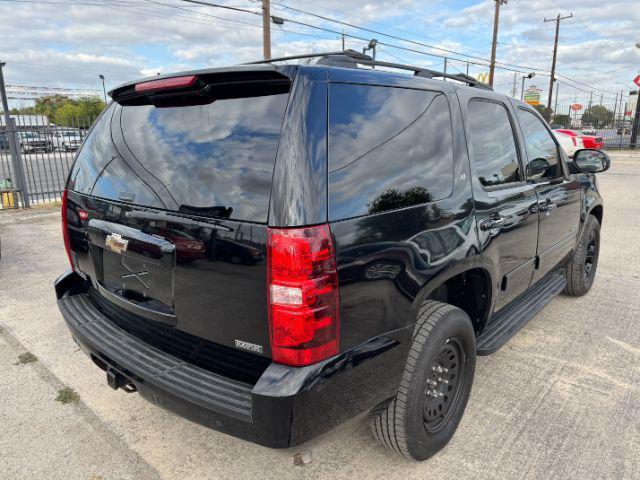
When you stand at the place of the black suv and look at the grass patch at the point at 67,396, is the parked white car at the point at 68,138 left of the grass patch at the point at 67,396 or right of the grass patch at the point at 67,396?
right

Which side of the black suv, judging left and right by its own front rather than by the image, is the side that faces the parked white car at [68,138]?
left

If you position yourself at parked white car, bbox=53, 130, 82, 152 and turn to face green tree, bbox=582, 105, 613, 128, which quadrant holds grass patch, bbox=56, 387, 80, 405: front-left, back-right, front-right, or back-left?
back-right

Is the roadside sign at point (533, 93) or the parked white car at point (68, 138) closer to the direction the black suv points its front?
the roadside sign

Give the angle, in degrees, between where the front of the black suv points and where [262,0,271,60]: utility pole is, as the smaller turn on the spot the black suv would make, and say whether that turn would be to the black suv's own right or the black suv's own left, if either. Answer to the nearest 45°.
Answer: approximately 45° to the black suv's own left

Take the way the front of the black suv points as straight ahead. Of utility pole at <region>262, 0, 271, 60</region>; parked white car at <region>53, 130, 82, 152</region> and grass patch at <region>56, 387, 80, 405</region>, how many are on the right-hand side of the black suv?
0

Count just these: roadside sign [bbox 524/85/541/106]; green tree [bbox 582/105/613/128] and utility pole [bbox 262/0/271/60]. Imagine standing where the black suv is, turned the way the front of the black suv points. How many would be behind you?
0

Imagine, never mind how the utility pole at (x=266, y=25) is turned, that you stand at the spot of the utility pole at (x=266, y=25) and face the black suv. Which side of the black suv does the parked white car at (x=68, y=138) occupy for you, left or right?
right

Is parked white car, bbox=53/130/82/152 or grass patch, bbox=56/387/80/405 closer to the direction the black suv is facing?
the parked white car

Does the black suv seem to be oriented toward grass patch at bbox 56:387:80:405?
no

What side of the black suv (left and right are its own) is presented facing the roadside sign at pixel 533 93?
front

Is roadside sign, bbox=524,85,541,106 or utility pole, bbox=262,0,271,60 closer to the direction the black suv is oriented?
the roadside sign

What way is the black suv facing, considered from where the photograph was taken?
facing away from the viewer and to the right of the viewer

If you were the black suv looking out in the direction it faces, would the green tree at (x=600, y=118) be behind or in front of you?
in front

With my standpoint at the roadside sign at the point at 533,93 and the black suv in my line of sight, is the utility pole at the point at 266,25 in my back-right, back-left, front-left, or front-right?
front-right

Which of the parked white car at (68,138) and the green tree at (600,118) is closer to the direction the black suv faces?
the green tree
